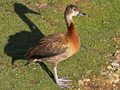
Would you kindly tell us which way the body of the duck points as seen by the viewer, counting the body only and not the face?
to the viewer's right
